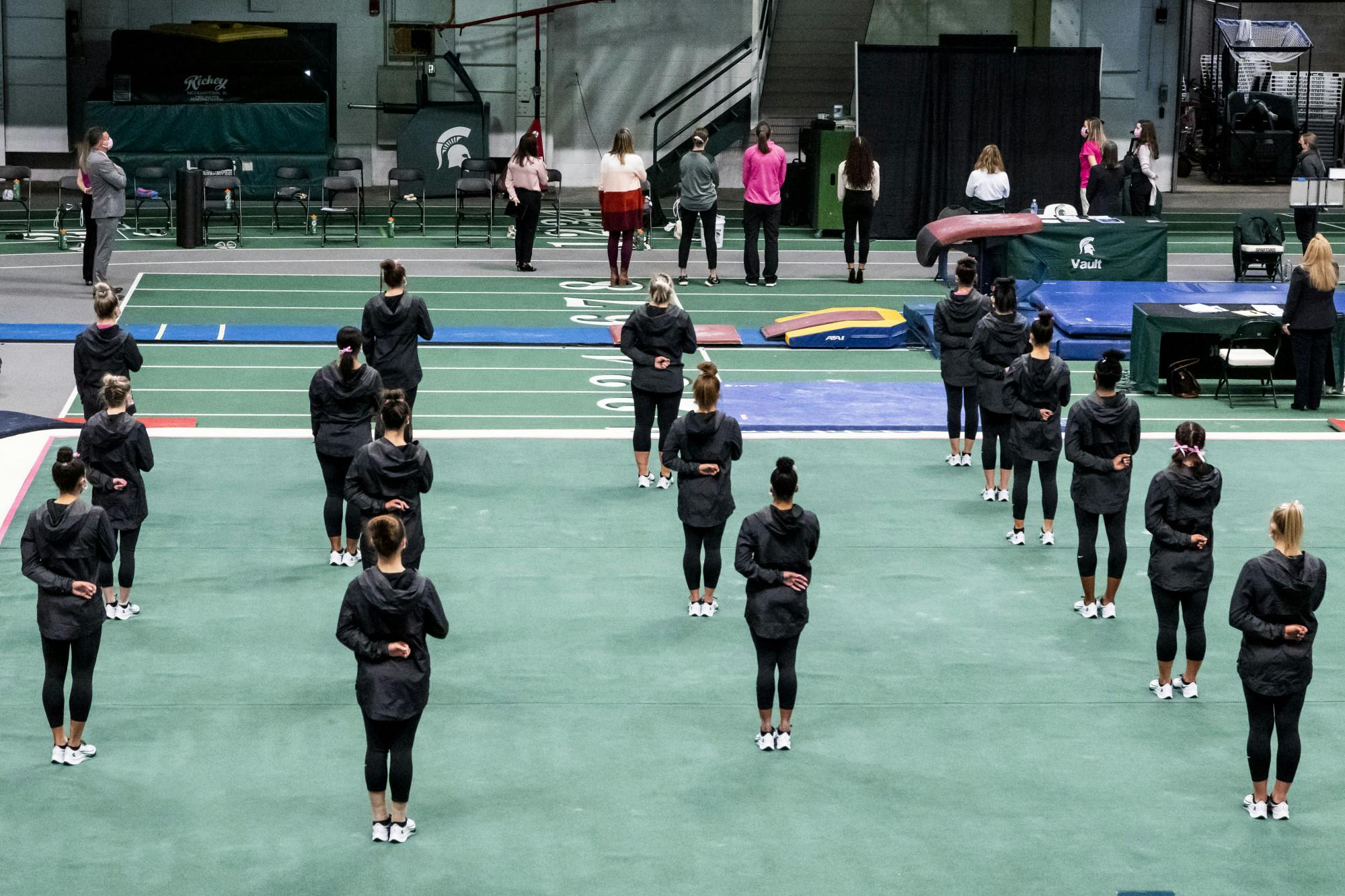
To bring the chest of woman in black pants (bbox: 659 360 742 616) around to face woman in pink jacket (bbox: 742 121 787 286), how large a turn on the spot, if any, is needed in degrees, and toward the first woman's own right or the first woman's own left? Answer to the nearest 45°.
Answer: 0° — they already face them

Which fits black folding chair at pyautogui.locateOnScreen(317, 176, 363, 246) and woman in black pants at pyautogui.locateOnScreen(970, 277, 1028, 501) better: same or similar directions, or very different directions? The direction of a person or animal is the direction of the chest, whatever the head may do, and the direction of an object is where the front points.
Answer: very different directions

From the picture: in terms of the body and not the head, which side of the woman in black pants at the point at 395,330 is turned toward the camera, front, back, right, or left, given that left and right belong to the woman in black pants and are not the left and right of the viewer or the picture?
back

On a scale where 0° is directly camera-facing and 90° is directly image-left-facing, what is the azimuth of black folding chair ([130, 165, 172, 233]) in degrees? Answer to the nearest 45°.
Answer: approximately 0°

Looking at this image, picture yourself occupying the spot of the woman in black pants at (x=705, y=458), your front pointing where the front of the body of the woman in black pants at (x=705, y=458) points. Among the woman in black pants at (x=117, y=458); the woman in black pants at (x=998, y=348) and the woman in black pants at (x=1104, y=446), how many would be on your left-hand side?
1

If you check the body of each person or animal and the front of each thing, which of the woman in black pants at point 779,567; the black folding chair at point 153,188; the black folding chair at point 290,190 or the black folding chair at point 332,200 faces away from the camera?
the woman in black pants

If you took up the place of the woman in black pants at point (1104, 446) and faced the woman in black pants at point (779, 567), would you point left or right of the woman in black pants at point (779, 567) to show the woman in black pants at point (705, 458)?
right

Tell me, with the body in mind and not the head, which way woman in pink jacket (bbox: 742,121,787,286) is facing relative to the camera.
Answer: away from the camera

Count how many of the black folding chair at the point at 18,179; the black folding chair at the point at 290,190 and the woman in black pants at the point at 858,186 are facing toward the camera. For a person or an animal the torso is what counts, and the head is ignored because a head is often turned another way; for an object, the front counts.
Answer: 2

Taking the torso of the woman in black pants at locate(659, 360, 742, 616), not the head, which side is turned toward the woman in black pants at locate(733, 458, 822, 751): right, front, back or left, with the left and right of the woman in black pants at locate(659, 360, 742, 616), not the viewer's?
back

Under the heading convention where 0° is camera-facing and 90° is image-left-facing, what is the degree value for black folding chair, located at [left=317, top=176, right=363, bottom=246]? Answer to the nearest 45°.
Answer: approximately 0°

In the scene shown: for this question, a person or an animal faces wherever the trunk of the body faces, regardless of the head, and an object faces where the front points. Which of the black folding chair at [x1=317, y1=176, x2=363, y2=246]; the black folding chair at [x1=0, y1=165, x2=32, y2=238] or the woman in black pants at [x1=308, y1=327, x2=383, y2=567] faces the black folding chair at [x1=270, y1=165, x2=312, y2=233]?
the woman in black pants

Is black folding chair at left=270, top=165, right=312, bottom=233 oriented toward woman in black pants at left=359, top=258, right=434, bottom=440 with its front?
yes

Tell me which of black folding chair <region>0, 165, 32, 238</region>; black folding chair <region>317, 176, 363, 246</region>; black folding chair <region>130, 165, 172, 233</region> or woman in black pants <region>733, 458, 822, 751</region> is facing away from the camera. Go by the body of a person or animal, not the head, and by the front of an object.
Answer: the woman in black pants
